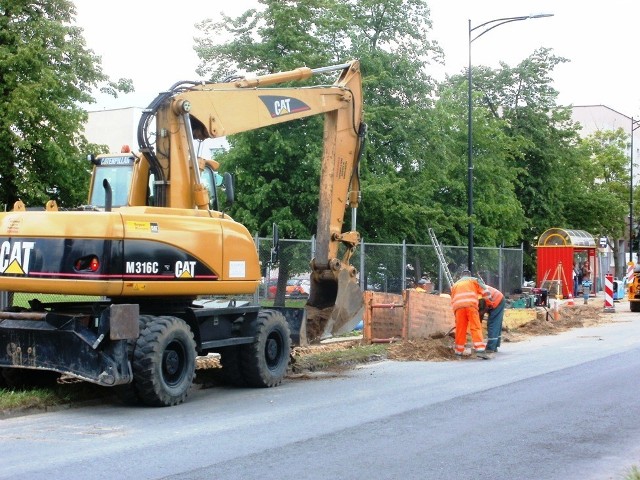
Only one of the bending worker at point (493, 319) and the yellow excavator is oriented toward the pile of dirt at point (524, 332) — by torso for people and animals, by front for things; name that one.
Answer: the yellow excavator

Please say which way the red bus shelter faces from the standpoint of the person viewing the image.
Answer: facing the viewer and to the right of the viewer

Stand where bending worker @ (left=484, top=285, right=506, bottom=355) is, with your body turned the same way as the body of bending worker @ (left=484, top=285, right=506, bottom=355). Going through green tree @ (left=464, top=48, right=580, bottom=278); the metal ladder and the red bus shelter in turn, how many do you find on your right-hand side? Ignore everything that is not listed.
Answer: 3

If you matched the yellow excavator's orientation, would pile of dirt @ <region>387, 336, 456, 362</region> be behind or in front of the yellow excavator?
in front

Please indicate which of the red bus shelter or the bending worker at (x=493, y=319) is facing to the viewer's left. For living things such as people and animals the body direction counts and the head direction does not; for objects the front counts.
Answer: the bending worker

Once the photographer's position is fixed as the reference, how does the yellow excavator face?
facing away from the viewer and to the right of the viewer

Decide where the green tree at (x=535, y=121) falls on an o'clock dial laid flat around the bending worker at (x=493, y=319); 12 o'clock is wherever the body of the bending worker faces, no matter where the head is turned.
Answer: The green tree is roughly at 3 o'clock from the bending worker.

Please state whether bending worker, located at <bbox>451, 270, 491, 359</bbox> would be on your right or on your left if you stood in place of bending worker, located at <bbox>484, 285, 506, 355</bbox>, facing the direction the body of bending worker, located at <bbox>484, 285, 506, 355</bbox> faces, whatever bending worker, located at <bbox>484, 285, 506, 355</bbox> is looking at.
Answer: on your left

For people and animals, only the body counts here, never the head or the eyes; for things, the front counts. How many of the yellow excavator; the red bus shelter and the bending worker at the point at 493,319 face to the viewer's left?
1

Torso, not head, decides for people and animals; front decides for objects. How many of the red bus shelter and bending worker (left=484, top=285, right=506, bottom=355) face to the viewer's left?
1

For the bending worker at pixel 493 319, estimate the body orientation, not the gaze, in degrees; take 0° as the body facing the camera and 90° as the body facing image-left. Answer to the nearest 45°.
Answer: approximately 90°

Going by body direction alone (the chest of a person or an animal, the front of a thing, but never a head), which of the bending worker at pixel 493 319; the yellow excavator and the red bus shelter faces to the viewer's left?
the bending worker

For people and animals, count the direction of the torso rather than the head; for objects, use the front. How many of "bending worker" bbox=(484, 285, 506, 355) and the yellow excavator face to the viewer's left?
1

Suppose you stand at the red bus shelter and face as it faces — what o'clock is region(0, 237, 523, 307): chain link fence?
The chain link fence is roughly at 2 o'clock from the red bus shelter.

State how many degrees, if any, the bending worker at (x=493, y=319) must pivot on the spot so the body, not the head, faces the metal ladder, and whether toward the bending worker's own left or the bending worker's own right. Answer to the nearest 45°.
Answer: approximately 90° to the bending worker's own right

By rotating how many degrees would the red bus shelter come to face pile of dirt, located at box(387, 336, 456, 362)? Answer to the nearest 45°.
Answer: approximately 45° to its right
